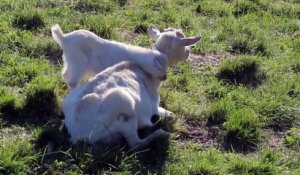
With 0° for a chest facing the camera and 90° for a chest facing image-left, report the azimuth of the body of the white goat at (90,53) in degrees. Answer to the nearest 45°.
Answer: approximately 270°

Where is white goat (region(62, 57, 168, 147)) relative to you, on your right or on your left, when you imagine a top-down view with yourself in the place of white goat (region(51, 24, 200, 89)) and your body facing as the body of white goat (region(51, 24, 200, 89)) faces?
on your right
